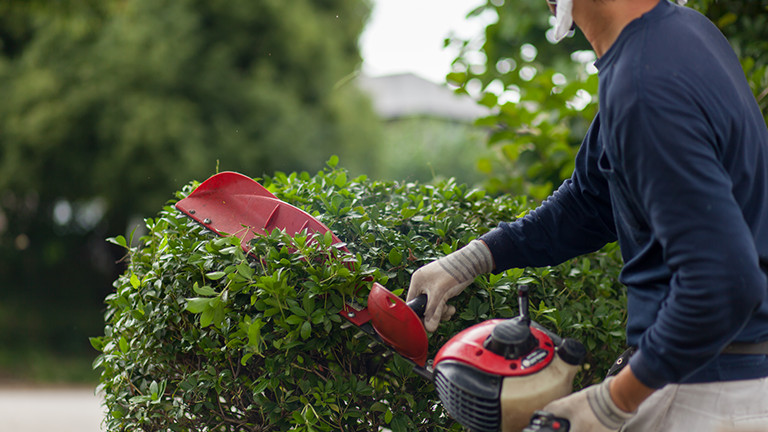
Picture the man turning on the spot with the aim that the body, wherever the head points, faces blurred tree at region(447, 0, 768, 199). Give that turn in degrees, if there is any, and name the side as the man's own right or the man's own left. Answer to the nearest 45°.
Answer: approximately 90° to the man's own right

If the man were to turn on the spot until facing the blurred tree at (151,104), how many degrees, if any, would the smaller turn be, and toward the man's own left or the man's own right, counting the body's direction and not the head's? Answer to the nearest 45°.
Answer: approximately 45° to the man's own right

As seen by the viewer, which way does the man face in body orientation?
to the viewer's left

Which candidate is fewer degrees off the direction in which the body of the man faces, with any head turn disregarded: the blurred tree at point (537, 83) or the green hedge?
the green hedge
